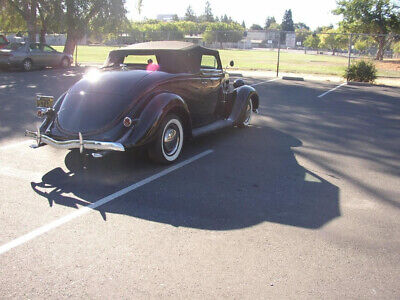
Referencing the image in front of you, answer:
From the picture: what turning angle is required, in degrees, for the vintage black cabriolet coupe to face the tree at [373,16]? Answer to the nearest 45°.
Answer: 0° — it already faces it

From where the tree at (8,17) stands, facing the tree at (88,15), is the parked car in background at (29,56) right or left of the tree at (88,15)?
right

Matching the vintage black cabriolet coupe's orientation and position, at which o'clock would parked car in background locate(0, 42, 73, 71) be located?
The parked car in background is roughly at 10 o'clock from the vintage black cabriolet coupe.

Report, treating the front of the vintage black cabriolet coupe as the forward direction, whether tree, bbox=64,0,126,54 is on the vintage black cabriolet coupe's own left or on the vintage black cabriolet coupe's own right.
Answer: on the vintage black cabriolet coupe's own left

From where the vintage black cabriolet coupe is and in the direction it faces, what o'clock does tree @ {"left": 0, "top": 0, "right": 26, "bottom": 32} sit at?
The tree is roughly at 10 o'clock from the vintage black cabriolet coupe.

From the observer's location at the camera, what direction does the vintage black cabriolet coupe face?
facing away from the viewer and to the right of the viewer

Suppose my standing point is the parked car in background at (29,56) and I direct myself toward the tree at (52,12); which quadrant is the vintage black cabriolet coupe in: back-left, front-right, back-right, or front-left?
back-right

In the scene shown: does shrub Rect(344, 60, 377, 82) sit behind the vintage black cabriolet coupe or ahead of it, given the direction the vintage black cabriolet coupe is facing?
ahead

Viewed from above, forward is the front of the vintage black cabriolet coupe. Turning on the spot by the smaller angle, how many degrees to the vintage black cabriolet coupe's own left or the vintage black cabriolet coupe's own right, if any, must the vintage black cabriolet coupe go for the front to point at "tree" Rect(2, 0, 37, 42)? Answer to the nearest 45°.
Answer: approximately 45° to the vintage black cabriolet coupe's own left

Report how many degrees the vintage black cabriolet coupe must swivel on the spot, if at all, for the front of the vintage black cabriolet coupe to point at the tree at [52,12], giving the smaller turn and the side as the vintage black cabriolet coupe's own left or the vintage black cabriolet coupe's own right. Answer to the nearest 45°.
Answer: approximately 45° to the vintage black cabriolet coupe's own left
